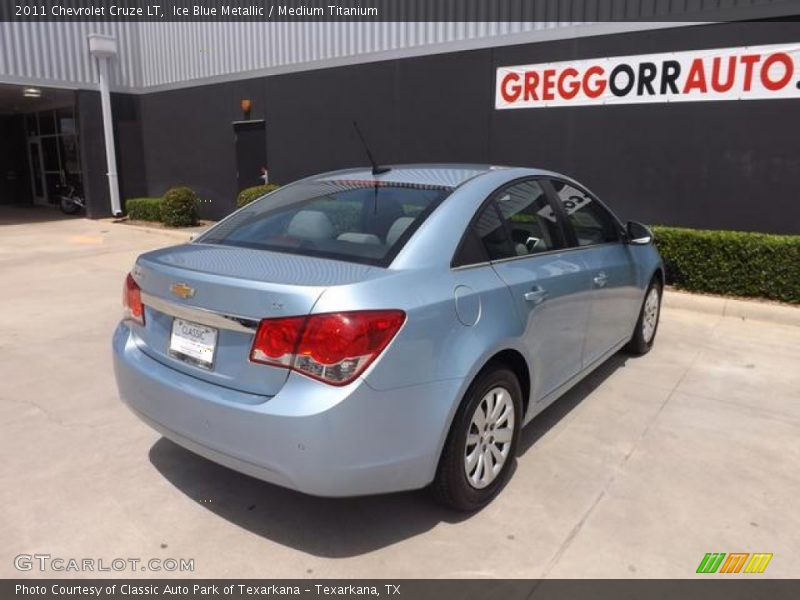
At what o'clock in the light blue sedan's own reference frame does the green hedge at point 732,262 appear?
The green hedge is roughly at 12 o'clock from the light blue sedan.

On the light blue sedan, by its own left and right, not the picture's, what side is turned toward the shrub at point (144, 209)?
left

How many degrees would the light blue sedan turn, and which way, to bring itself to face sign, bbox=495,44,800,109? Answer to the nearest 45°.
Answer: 0° — it already faces it

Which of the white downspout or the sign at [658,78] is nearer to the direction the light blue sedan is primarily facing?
the sign

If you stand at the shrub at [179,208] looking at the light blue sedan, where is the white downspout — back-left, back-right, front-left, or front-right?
back-right

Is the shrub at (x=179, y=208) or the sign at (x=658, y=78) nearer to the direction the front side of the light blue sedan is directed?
the sign

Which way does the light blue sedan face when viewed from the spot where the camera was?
facing away from the viewer and to the right of the viewer

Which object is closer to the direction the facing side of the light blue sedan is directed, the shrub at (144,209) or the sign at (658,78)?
the sign

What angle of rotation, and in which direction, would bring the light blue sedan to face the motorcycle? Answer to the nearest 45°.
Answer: approximately 90° to its left

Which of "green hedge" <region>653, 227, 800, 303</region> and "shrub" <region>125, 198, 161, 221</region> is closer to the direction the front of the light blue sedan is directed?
the green hedge
